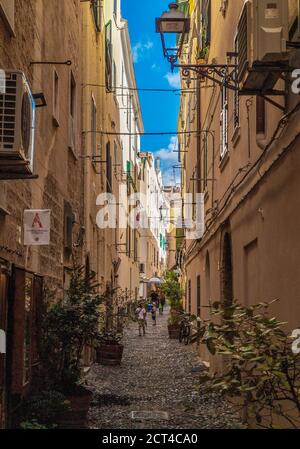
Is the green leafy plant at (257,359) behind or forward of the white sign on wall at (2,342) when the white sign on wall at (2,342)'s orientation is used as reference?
forward

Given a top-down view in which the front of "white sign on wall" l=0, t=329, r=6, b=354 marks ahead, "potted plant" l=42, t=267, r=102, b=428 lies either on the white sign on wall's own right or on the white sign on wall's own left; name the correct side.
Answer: on the white sign on wall's own left

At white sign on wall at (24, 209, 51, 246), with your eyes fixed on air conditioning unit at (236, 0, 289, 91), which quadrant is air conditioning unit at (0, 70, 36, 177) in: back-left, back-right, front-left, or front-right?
front-right

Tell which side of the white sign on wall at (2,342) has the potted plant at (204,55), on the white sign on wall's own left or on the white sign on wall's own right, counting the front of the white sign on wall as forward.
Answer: on the white sign on wall's own left

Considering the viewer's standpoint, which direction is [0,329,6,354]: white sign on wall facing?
facing the viewer and to the right of the viewer
